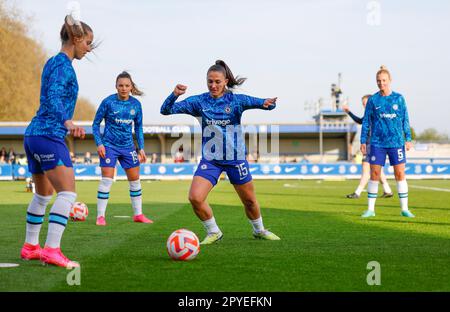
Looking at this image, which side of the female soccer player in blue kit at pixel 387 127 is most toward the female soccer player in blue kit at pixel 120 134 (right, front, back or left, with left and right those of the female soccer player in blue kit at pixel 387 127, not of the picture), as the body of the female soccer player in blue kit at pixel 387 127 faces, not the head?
right

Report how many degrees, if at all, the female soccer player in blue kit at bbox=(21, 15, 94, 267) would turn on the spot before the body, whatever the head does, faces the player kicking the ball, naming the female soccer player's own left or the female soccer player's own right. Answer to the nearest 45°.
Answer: approximately 45° to the female soccer player's own left

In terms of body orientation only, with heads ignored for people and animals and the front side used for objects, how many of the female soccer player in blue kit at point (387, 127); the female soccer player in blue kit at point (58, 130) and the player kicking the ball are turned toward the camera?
2

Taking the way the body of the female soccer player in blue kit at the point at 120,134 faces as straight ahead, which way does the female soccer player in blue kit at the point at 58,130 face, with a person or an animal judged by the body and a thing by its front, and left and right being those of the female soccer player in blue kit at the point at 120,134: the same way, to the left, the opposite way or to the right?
to the left

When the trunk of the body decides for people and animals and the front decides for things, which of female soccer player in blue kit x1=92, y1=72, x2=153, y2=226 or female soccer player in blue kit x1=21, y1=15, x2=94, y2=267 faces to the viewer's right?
female soccer player in blue kit x1=21, y1=15, x2=94, y2=267

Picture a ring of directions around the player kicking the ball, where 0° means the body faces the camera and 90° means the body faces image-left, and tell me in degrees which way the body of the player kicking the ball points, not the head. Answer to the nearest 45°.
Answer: approximately 0°

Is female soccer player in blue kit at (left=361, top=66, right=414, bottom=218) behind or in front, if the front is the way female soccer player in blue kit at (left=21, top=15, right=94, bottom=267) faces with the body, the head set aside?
in front

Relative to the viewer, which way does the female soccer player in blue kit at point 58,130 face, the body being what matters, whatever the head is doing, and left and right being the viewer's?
facing to the right of the viewer

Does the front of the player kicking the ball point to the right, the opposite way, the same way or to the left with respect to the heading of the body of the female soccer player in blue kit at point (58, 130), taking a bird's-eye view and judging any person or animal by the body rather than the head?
to the right

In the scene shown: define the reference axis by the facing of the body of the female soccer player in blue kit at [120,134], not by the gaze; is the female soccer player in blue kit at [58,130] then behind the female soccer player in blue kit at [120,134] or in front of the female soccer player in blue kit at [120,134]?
in front

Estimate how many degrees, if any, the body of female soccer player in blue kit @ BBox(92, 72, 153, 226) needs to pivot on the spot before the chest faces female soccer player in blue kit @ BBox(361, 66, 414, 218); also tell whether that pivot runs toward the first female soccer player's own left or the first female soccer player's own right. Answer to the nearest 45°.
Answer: approximately 90° to the first female soccer player's own left
